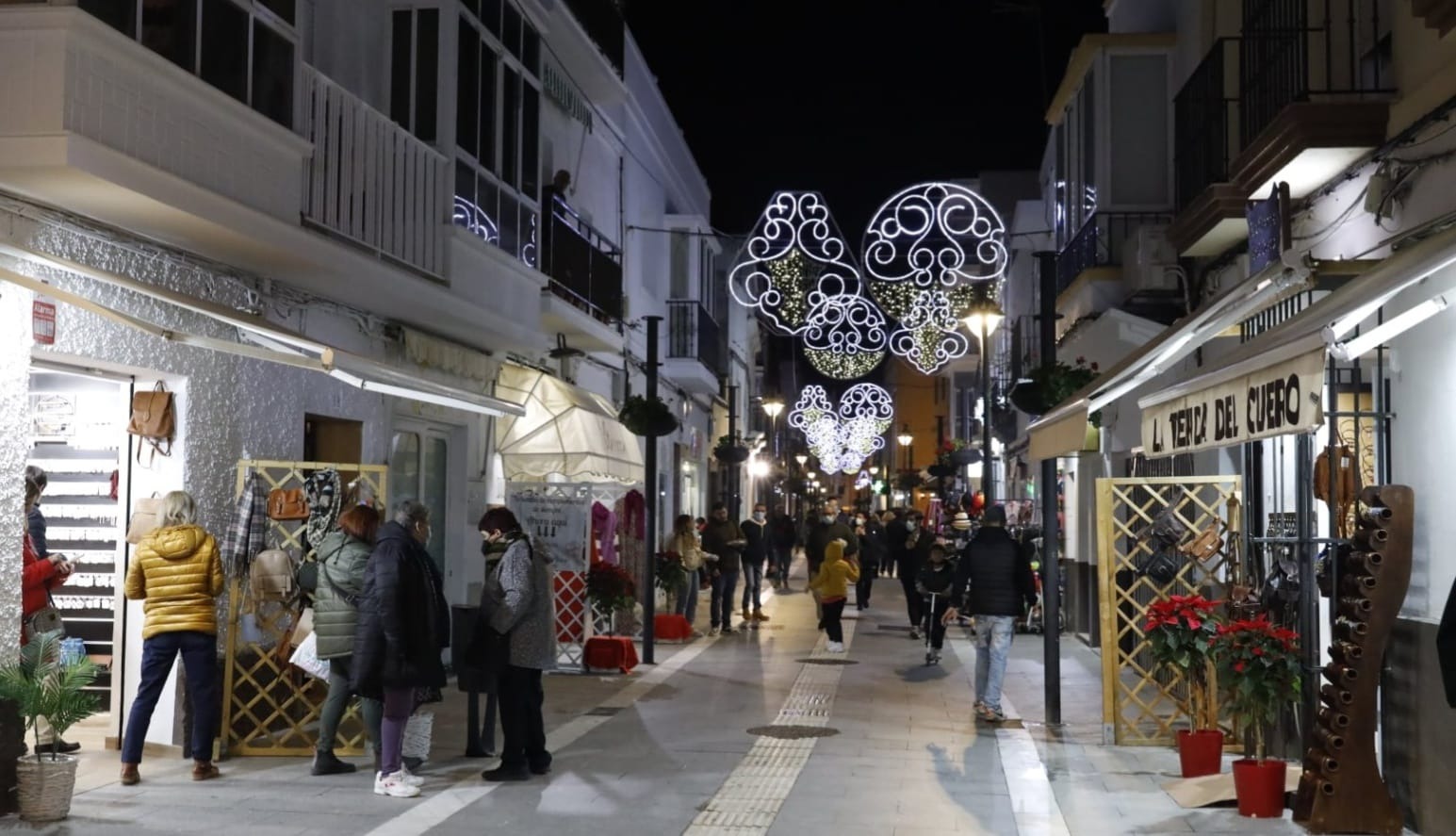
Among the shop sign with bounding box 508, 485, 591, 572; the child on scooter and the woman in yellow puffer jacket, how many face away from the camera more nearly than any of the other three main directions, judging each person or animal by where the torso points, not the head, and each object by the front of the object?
1

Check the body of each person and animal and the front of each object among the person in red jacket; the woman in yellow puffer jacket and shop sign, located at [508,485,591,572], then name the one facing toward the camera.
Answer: the shop sign

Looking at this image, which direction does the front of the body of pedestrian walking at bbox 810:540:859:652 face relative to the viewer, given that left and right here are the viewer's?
facing away from the viewer

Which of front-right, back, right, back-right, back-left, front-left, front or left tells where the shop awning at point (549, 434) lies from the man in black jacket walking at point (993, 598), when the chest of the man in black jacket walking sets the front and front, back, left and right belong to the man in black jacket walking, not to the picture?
front-left

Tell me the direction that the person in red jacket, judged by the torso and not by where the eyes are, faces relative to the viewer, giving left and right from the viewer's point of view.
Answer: facing to the right of the viewer

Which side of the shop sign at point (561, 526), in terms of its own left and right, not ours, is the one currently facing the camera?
front

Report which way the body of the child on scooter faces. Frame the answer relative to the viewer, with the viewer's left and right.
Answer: facing the viewer

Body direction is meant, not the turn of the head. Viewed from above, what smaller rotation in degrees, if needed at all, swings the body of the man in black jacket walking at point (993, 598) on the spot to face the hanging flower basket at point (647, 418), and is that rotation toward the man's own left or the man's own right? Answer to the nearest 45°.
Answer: approximately 45° to the man's own left

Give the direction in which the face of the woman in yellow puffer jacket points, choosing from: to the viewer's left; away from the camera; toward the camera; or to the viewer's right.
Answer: away from the camera

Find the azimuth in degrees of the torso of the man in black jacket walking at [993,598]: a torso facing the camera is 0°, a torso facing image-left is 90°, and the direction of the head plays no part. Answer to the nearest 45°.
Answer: approximately 180°

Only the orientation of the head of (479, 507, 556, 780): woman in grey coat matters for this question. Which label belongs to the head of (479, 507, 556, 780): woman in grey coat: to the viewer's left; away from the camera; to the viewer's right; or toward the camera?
to the viewer's left

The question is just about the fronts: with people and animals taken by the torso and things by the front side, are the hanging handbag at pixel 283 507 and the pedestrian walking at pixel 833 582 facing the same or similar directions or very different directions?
very different directions

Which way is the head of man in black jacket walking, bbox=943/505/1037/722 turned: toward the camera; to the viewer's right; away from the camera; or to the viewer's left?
away from the camera

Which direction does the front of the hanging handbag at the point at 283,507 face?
toward the camera

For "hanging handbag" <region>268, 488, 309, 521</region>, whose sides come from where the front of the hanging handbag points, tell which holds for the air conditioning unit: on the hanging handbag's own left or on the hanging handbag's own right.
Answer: on the hanging handbag's own left

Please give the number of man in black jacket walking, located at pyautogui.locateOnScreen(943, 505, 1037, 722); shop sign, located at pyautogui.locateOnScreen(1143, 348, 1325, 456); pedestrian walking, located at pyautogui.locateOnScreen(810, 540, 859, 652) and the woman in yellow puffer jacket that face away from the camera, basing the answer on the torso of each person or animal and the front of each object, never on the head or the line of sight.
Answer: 3

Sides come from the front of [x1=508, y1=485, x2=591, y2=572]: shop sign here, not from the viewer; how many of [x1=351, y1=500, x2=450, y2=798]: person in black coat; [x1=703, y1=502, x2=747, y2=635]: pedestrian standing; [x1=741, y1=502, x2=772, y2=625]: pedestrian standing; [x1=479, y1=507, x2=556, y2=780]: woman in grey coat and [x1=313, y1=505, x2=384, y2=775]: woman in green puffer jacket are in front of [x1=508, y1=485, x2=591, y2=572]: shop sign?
3

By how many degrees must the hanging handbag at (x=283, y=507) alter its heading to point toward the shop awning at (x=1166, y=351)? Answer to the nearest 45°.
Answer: approximately 45° to its left
